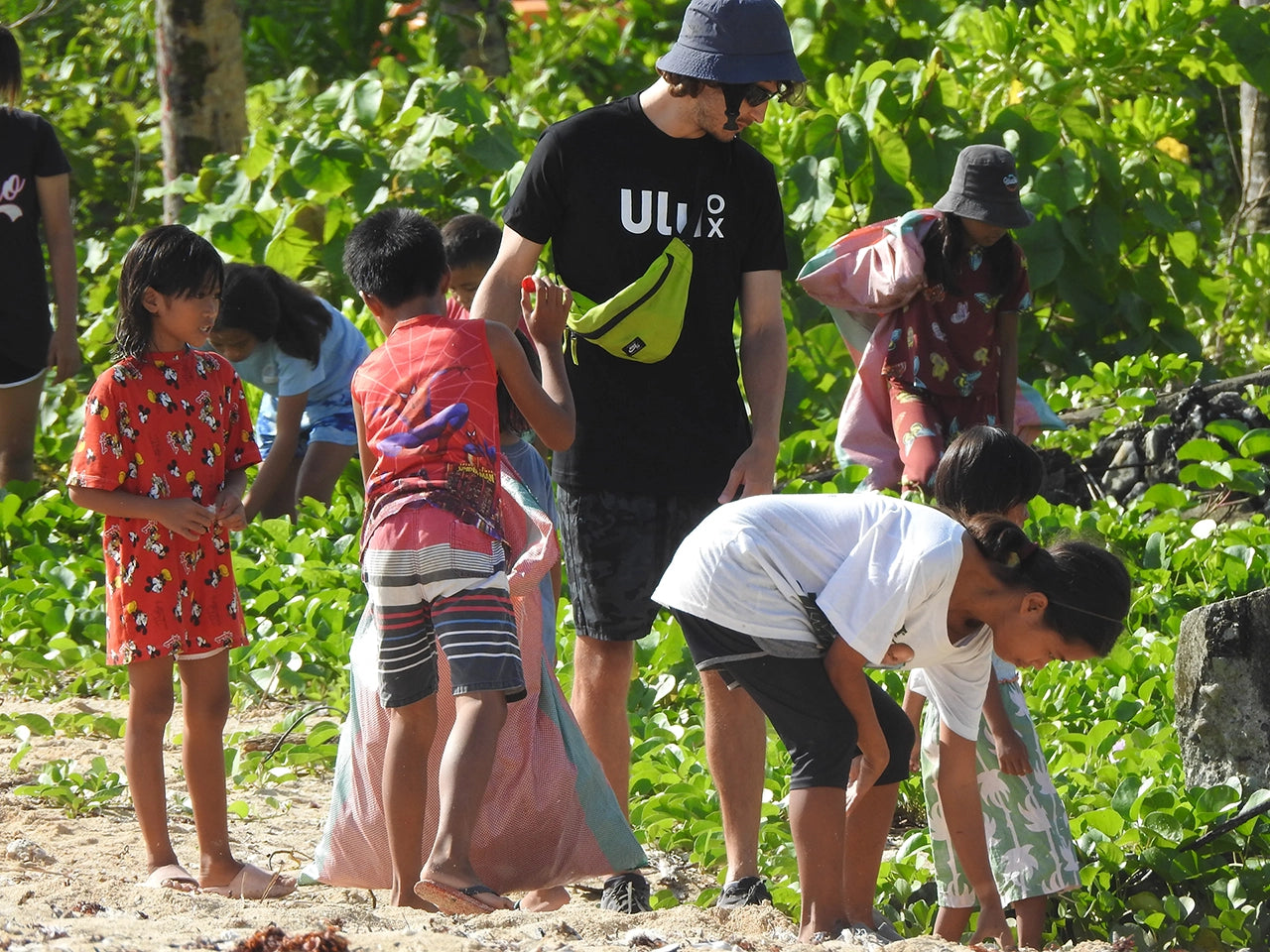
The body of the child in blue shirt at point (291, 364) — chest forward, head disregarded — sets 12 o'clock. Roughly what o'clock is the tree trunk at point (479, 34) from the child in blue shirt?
The tree trunk is roughly at 5 o'clock from the child in blue shirt.

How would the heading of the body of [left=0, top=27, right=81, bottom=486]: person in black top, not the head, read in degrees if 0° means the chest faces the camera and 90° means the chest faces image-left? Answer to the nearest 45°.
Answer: approximately 0°

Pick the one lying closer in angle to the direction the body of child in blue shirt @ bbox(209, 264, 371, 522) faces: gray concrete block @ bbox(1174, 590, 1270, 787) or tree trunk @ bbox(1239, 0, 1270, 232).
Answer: the gray concrete block

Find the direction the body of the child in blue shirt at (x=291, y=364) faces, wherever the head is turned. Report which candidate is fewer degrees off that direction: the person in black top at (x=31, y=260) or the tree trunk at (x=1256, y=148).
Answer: the person in black top

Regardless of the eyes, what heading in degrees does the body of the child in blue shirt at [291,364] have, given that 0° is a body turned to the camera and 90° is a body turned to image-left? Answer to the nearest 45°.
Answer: approximately 45°

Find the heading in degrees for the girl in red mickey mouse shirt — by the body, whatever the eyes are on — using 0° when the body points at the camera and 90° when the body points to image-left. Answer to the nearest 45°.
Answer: approximately 315°

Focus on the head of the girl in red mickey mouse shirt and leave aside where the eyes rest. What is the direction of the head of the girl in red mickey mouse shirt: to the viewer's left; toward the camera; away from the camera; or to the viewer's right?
to the viewer's right

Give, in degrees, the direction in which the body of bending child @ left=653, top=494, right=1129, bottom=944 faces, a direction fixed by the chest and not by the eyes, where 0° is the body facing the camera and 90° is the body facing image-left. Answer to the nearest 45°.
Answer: approximately 270°

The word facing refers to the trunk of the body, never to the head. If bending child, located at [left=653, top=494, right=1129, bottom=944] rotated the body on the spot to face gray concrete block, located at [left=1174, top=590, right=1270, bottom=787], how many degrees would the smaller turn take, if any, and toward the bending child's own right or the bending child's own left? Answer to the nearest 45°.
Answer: approximately 45° to the bending child's own left

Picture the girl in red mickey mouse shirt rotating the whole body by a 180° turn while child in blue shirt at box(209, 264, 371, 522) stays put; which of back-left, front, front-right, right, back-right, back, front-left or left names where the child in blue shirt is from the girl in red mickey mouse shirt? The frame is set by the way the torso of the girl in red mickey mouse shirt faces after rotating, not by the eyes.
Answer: front-right

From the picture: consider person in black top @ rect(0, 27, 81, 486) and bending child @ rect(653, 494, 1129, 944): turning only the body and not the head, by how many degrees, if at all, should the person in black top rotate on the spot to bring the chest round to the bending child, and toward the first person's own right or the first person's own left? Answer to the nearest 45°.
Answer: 0° — they already face them

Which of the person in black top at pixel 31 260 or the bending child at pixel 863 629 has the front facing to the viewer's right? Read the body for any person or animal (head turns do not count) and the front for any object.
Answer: the bending child

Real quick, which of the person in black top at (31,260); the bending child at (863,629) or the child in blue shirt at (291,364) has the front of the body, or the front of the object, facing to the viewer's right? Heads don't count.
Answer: the bending child

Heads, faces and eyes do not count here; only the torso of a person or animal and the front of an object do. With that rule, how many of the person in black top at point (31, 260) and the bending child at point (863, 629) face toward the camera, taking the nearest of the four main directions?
1
